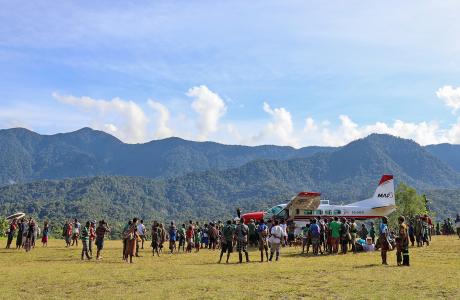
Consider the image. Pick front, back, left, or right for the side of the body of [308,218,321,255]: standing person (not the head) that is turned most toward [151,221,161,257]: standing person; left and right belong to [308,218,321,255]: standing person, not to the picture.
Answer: left

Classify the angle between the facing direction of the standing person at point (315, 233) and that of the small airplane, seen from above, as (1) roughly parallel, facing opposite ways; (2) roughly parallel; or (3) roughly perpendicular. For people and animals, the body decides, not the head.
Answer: roughly perpendicular

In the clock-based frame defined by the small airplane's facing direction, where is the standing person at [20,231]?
The standing person is roughly at 11 o'clock from the small airplane.

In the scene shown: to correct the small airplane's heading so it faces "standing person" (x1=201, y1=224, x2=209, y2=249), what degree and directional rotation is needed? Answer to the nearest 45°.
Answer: approximately 45° to its left

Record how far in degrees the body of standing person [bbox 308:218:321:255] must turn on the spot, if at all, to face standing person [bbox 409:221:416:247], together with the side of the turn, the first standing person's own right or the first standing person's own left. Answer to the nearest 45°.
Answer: approximately 45° to the first standing person's own right

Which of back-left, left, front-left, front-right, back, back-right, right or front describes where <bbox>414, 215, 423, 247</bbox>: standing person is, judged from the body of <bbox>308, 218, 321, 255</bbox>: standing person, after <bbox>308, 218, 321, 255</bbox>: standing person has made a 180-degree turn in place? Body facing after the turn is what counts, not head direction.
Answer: back-left

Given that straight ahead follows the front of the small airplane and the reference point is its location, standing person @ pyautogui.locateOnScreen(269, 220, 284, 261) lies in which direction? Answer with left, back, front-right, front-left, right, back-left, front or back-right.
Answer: left

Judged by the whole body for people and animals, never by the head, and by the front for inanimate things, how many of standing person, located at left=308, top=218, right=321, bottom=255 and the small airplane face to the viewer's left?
1

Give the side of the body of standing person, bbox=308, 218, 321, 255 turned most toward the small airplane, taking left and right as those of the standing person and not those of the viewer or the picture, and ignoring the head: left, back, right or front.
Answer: front

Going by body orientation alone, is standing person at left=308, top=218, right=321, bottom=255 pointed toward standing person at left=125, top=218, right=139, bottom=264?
no

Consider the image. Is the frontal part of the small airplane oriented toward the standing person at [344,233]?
no

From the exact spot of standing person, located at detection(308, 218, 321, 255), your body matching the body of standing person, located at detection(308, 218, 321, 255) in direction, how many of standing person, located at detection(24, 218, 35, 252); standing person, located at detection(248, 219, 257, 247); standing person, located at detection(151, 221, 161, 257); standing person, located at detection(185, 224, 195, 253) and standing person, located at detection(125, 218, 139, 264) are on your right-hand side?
0

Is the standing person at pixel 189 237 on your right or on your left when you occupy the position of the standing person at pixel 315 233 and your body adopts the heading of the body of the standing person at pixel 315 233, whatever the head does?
on your left

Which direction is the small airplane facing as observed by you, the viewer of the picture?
facing to the left of the viewer

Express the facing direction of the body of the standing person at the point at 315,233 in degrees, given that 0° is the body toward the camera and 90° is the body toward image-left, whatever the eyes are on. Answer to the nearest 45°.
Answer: approximately 180°

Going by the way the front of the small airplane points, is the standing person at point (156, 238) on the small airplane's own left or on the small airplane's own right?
on the small airplane's own left

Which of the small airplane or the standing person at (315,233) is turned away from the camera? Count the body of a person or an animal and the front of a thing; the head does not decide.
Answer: the standing person

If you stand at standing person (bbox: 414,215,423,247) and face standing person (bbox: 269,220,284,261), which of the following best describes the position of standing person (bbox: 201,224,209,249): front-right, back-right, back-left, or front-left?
front-right
